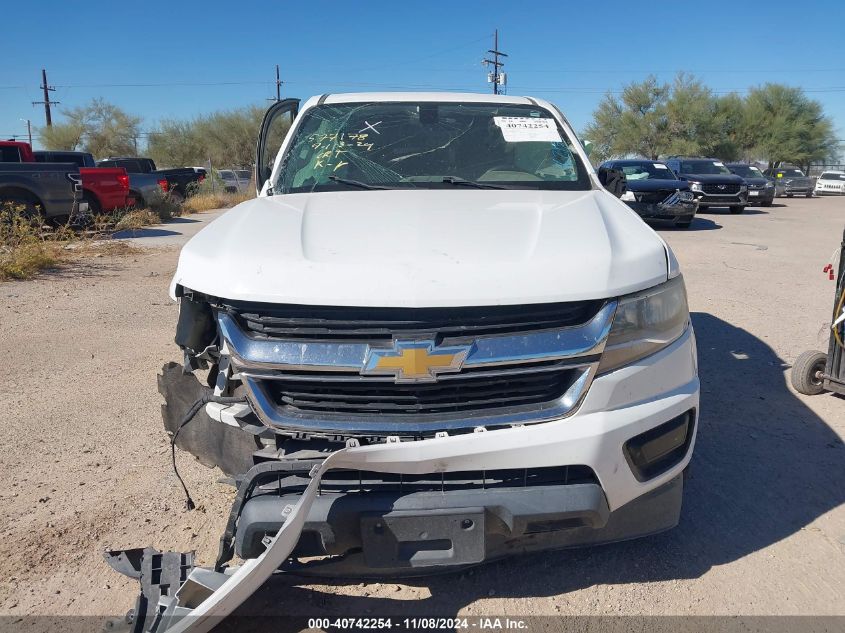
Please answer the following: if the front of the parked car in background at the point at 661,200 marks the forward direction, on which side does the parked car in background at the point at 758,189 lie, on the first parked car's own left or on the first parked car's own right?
on the first parked car's own left

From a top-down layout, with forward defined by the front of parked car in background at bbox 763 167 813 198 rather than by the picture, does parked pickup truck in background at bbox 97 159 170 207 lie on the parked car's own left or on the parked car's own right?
on the parked car's own right

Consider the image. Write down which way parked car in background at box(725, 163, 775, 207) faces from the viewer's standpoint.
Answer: facing the viewer and to the right of the viewer

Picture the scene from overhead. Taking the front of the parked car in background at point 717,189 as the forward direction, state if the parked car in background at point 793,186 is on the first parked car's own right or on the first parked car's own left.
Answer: on the first parked car's own left

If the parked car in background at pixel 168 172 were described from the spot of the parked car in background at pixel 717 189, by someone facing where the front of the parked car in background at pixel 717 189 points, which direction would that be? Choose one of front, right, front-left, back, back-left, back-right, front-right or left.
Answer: back-right

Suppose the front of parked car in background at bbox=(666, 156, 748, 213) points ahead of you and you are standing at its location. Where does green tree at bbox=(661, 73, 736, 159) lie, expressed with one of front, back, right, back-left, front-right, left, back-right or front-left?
back-left

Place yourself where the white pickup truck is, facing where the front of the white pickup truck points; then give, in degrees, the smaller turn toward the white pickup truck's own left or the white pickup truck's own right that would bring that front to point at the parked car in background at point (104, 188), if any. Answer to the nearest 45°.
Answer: approximately 135° to the white pickup truck's own right

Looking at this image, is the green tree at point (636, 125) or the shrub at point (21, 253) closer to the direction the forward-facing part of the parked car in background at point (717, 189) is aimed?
the shrub

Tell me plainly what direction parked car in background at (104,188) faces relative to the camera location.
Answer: facing to the left of the viewer

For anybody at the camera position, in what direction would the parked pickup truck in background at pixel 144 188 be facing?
facing to the left of the viewer

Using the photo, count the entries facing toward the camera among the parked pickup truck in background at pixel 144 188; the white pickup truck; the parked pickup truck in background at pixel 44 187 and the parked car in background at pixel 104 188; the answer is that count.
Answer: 1
